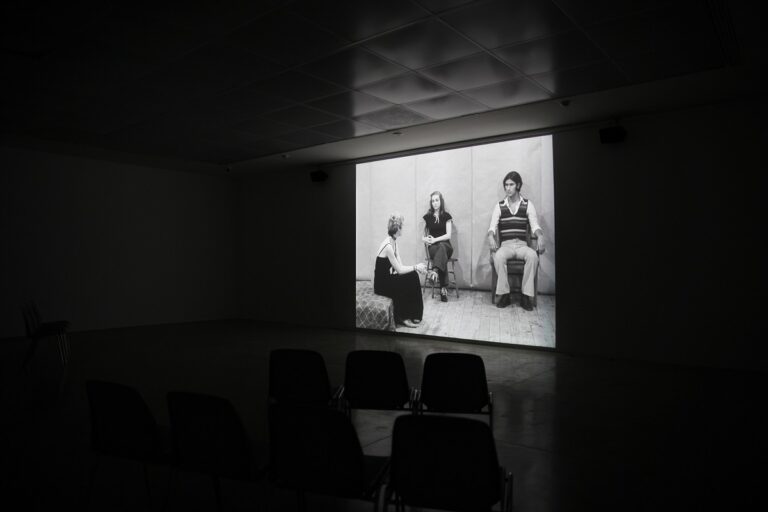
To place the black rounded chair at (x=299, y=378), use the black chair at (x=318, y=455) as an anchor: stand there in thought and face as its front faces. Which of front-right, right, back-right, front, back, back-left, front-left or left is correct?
front-left

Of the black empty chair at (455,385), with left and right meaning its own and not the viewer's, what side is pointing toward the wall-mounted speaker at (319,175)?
front

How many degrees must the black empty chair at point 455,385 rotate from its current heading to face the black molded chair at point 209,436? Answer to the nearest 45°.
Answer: approximately 135° to its left

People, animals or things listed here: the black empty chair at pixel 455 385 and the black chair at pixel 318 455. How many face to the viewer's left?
0

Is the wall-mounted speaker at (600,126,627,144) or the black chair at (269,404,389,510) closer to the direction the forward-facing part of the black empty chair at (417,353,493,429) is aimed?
the wall-mounted speaker

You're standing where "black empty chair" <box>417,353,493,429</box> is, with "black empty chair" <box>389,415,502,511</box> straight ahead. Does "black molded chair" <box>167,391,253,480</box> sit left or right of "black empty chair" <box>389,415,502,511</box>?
right

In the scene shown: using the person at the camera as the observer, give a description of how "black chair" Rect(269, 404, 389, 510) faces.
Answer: facing away from the viewer and to the right of the viewer

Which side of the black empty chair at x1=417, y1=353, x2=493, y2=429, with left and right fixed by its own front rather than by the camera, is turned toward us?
back

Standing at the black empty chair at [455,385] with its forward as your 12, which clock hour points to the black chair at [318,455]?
the black chair at [318,455] is roughly at 7 o'clock from the black empty chair at [455,385].

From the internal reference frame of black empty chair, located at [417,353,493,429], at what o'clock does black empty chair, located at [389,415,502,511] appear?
black empty chair, located at [389,415,502,511] is roughly at 6 o'clock from black empty chair, located at [417,353,493,429].

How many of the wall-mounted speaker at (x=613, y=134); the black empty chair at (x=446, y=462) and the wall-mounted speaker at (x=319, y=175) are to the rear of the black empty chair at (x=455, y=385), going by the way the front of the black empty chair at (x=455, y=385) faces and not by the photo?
1
